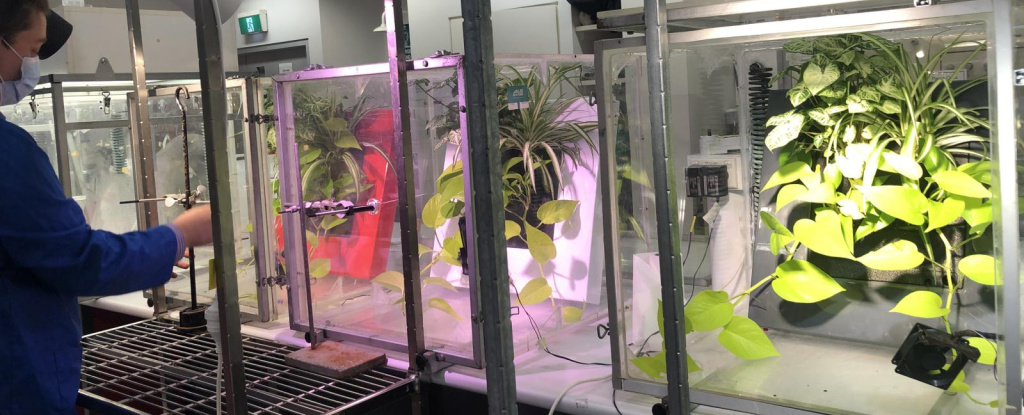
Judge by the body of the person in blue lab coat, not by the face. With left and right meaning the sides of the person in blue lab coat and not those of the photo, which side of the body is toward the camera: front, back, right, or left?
right

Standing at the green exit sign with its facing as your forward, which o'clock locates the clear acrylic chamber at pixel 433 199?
The clear acrylic chamber is roughly at 12 o'clock from the green exit sign.

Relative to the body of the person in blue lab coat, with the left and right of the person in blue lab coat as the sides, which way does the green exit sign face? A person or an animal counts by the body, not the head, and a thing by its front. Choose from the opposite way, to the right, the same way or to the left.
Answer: to the right

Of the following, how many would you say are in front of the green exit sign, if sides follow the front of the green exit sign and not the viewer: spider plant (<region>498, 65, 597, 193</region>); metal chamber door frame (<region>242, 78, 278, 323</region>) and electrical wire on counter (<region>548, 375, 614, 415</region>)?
3

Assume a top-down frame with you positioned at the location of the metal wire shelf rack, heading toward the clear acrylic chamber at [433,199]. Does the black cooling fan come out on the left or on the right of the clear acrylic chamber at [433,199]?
right

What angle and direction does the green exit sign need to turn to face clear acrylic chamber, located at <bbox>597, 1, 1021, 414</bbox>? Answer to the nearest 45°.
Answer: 0° — it already faces it

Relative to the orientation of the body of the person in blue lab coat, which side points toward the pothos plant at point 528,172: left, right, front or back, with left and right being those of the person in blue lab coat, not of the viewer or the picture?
front

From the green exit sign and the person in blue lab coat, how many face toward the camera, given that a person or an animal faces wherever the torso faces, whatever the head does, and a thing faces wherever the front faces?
1

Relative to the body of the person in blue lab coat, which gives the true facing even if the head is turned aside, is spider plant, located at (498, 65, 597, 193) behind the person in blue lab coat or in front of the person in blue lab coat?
in front

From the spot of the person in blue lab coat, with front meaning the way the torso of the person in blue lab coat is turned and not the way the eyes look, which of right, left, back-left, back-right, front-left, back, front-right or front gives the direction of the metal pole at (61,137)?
left

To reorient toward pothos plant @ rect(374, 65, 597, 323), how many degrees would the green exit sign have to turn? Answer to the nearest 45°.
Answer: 0° — it already faces it

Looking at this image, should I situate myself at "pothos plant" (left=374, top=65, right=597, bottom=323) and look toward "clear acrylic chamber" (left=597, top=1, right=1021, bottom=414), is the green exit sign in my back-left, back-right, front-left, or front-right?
back-left
